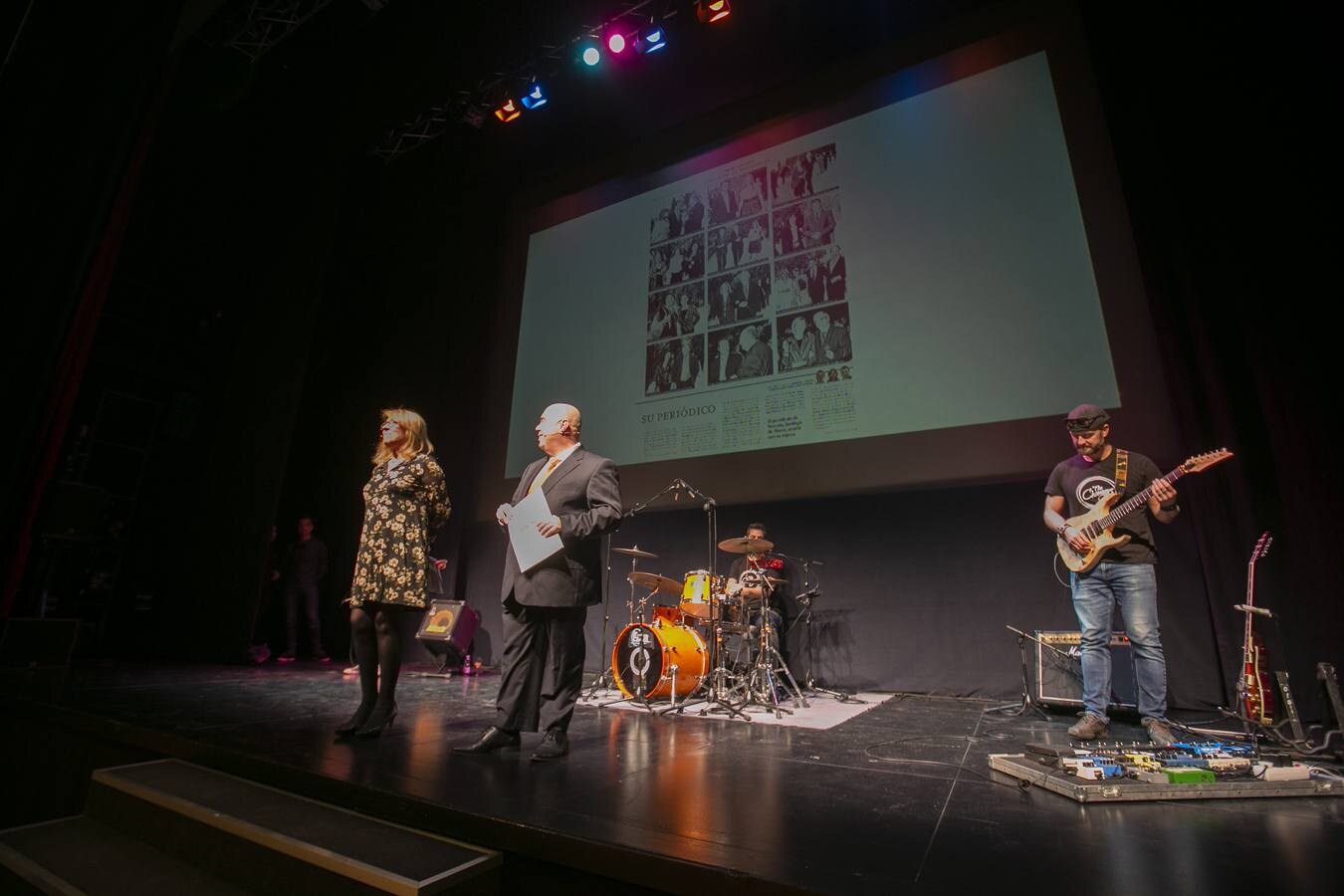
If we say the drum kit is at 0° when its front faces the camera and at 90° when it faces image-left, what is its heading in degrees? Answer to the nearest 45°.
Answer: approximately 45°

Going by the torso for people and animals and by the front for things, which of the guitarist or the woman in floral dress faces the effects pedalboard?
the guitarist

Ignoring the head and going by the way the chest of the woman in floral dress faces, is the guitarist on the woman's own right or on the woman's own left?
on the woman's own left

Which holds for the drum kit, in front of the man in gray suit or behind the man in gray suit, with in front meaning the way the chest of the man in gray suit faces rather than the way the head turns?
behind

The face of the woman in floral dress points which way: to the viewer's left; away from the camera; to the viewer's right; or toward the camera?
to the viewer's left

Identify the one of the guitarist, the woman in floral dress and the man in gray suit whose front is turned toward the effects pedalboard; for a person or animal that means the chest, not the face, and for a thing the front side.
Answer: the guitarist

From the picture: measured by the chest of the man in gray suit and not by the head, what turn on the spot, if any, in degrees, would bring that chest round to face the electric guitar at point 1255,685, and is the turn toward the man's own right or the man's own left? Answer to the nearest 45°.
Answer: approximately 135° to the man's own left
